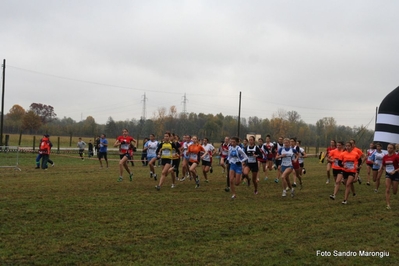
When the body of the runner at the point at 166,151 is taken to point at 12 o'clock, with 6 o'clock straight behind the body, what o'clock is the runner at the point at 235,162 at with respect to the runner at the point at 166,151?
the runner at the point at 235,162 is roughly at 9 o'clock from the runner at the point at 166,151.

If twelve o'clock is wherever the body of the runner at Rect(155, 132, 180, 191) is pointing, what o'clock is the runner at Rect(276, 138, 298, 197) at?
the runner at Rect(276, 138, 298, 197) is roughly at 8 o'clock from the runner at Rect(155, 132, 180, 191).

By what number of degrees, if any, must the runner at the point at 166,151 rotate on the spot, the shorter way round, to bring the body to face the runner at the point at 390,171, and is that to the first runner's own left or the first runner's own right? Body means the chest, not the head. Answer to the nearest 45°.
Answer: approximately 90° to the first runner's own left

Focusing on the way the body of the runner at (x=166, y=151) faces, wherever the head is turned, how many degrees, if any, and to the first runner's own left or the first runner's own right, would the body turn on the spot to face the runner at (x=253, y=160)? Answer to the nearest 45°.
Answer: approximately 135° to the first runner's own left

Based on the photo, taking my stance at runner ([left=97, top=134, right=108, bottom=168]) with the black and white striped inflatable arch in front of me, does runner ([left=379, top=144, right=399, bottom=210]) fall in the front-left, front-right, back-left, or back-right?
front-right
